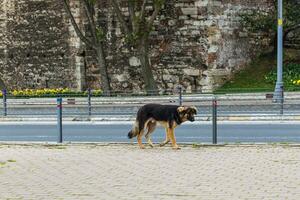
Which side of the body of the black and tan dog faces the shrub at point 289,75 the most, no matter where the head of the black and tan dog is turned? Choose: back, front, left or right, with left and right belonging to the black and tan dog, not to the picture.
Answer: left

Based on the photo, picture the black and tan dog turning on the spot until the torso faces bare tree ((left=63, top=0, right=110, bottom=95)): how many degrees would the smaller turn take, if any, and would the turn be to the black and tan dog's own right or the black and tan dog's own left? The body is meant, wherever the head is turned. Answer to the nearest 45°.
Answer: approximately 90° to the black and tan dog's own left

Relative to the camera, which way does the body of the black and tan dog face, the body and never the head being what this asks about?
to the viewer's right

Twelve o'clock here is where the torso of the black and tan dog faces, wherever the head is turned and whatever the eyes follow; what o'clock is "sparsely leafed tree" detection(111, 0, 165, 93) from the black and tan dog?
The sparsely leafed tree is roughly at 9 o'clock from the black and tan dog.

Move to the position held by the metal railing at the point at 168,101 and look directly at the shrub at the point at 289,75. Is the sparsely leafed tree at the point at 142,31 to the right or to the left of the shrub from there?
left

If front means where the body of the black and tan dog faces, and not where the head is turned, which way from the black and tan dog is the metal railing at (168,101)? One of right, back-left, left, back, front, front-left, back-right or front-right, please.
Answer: left
